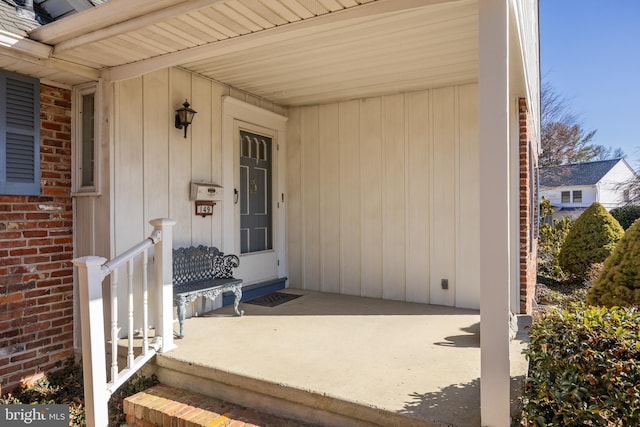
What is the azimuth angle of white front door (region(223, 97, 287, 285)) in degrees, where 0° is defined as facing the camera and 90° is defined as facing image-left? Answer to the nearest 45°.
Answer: approximately 315°

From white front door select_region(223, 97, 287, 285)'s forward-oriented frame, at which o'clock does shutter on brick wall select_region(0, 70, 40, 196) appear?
The shutter on brick wall is roughly at 3 o'clock from the white front door.

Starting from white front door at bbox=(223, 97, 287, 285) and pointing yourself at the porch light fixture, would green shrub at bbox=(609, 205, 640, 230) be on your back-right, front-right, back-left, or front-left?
back-left

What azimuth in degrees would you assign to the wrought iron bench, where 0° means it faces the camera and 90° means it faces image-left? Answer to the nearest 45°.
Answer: approximately 315°

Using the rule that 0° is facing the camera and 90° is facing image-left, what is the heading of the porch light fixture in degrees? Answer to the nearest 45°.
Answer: approximately 315°
